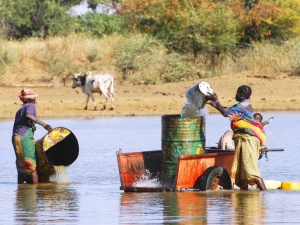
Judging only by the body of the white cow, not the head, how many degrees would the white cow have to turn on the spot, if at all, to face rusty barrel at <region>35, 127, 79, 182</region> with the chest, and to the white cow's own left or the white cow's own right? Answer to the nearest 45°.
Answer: approximately 90° to the white cow's own left

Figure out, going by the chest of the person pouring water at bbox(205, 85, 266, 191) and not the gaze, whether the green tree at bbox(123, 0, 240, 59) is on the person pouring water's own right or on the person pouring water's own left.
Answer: on the person pouring water's own right

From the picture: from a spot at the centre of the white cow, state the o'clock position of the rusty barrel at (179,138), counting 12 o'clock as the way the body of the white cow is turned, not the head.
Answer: The rusty barrel is roughly at 9 o'clock from the white cow.

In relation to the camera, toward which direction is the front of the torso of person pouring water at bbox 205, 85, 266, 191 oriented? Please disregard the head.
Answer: to the viewer's left

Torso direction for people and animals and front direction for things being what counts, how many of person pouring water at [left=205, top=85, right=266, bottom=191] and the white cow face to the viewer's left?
2

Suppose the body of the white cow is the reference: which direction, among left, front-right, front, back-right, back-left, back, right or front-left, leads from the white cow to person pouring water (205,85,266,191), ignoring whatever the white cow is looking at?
left

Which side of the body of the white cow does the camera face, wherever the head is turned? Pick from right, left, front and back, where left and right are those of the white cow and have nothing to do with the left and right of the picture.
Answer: left
